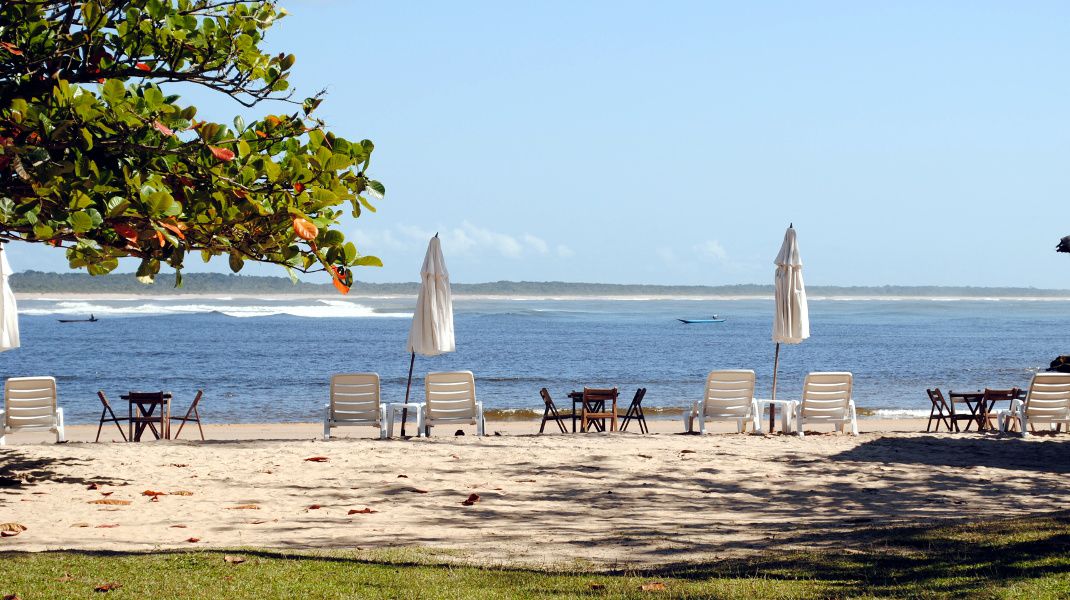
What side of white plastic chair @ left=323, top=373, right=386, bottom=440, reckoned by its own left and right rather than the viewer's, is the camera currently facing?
back

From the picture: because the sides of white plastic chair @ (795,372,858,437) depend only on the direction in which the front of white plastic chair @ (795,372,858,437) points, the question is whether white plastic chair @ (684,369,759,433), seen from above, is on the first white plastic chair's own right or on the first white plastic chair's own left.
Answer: on the first white plastic chair's own left

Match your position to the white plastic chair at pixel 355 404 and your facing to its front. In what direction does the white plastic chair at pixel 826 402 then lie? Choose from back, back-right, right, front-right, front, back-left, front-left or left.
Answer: right

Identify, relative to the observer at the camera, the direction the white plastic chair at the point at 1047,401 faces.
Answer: facing away from the viewer and to the left of the viewer

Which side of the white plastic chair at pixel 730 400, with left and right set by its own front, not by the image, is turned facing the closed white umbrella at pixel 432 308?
left

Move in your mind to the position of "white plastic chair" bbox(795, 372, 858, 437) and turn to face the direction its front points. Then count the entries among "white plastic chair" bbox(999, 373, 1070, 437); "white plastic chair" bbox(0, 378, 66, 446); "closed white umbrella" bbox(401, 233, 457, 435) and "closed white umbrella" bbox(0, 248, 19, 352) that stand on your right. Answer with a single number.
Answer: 1

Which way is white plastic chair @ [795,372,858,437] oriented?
away from the camera

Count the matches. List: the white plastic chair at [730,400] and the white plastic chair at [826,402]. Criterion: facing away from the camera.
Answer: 2

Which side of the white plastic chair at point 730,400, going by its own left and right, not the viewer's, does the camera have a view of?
back

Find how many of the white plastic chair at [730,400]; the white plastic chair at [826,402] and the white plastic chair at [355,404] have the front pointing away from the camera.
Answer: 3

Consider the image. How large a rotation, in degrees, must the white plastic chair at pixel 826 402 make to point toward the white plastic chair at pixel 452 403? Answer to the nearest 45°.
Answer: approximately 90° to its left

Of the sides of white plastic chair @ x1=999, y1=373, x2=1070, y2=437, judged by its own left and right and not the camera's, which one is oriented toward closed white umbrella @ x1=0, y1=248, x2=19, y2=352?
left

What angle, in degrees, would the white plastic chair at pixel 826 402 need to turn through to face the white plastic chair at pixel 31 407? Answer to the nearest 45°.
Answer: approximately 90° to its left

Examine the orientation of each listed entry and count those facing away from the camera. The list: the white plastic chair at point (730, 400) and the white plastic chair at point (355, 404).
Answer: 2
